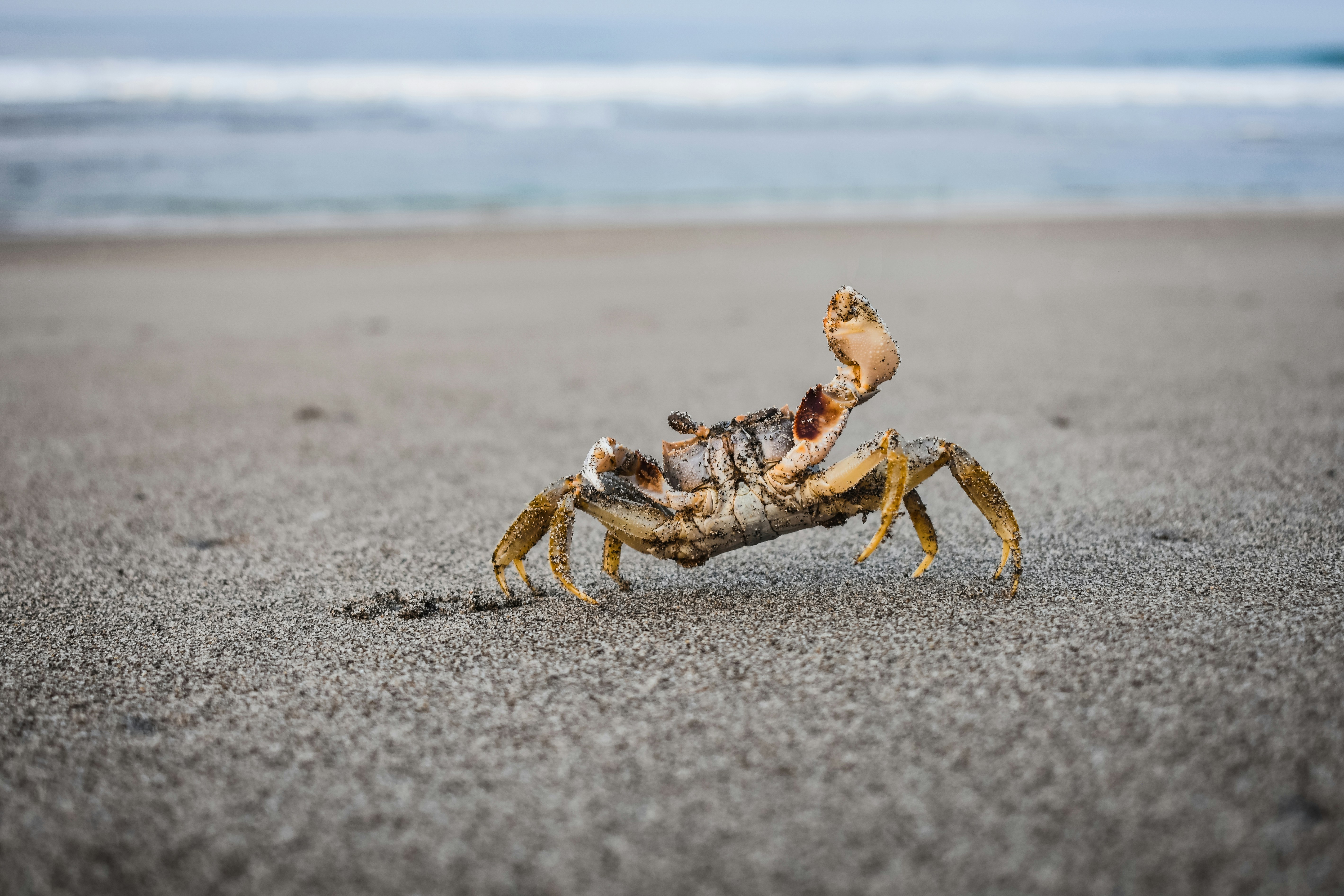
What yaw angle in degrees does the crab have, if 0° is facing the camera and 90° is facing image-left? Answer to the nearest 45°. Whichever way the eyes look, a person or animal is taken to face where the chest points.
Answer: approximately 0°
